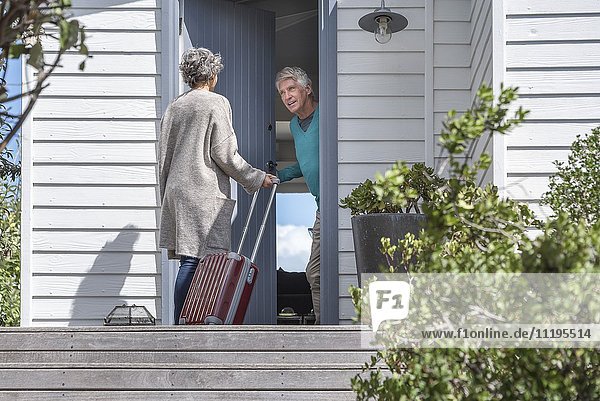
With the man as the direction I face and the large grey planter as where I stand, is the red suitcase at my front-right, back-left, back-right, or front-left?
front-left

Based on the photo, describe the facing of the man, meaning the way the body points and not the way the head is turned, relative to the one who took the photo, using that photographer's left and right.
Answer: facing the viewer and to the left of the viewer

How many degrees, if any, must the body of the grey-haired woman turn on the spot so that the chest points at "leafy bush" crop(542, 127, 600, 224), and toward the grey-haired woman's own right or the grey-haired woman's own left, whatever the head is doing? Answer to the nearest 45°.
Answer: approximately 45° to the grey-haired woman's own right

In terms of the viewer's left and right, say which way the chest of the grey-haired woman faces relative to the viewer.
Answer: facing away from the viewer and to the right of the viewer

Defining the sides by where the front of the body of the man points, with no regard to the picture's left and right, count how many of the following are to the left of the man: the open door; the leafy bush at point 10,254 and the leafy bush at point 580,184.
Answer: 1

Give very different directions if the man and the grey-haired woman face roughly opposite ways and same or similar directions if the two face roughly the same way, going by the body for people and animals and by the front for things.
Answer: very different directions

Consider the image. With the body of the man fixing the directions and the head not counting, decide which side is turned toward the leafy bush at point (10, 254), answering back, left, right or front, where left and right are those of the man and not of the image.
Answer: right

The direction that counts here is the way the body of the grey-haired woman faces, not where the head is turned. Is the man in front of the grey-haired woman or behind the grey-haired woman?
in front

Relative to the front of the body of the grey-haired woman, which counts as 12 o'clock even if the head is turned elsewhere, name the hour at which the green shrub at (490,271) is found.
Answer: The green shrub is roughly at 4 o'clock from the grey-haired woman.

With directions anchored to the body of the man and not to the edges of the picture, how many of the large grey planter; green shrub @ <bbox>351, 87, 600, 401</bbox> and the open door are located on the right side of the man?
1

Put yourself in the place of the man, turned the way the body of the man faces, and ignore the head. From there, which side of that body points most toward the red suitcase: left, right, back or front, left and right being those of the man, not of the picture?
front

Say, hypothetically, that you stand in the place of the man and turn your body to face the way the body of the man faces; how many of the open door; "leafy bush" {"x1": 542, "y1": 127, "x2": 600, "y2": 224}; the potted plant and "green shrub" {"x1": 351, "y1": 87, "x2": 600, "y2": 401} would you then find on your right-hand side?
1

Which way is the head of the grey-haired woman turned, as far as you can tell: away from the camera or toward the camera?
away from the camera
